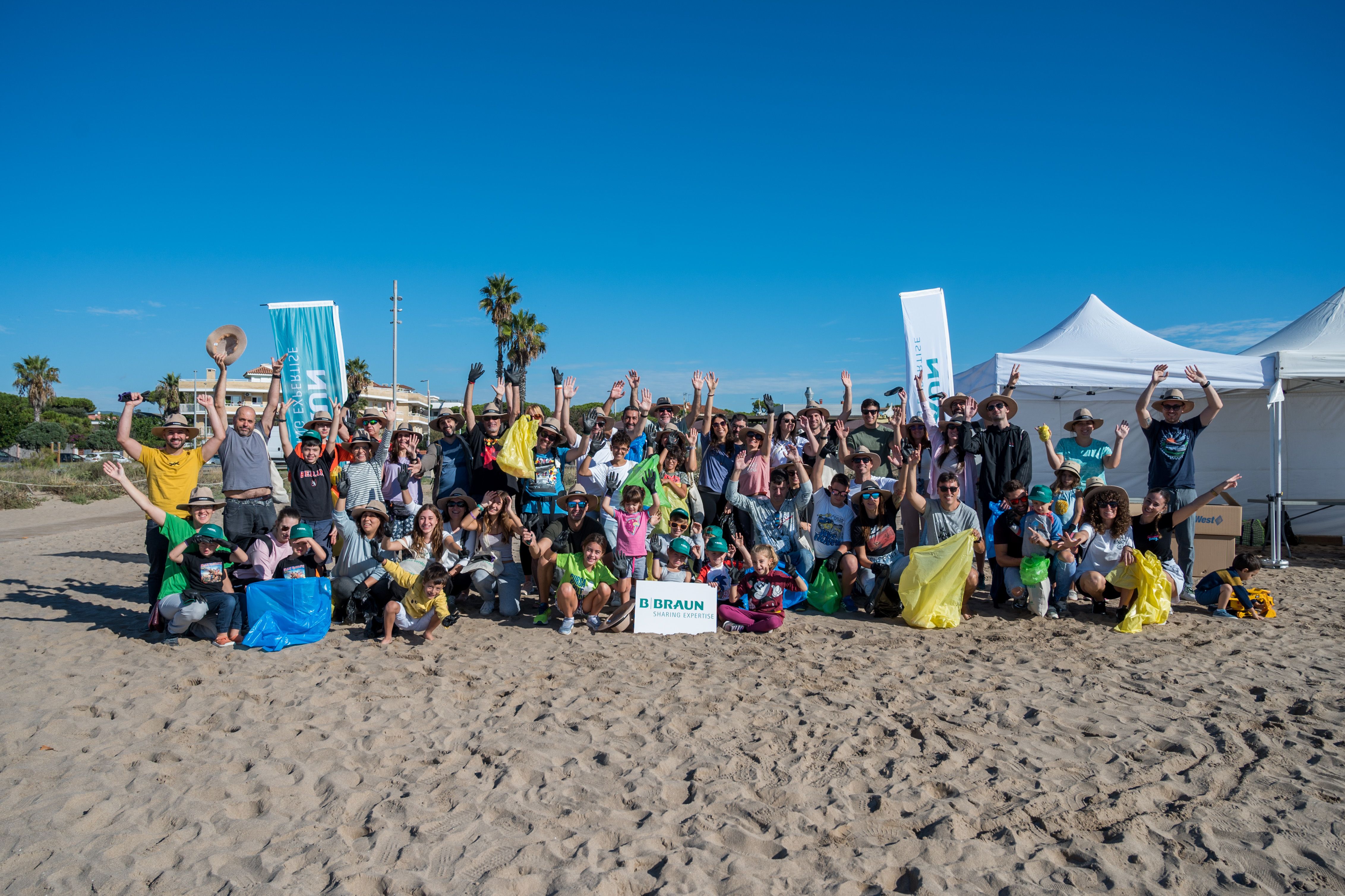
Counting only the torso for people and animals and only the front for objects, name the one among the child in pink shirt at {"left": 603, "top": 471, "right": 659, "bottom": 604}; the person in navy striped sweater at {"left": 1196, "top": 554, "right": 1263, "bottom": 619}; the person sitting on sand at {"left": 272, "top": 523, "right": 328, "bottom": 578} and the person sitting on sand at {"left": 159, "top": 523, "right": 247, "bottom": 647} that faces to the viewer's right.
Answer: the person in navy striped sweater at {"left": 1196, "top": 554, "right": 1263, "bottom": 619}

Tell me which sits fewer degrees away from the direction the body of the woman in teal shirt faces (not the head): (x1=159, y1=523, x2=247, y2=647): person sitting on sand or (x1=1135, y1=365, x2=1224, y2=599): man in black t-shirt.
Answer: the person sitting on sand

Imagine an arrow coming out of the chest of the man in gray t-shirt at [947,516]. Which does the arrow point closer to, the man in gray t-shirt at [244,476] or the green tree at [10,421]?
the man in gray t-shirt

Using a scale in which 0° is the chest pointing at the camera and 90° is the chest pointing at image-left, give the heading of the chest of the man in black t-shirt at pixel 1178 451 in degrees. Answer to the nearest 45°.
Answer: approximately 0°

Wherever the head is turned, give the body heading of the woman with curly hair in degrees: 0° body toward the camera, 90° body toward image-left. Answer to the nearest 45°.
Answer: approximately 0°

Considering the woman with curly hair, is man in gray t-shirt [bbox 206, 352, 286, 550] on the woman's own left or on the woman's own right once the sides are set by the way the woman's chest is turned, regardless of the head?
on the woman's own right

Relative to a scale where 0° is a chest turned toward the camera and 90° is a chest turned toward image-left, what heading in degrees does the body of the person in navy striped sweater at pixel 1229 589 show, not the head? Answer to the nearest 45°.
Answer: approximately 270°
